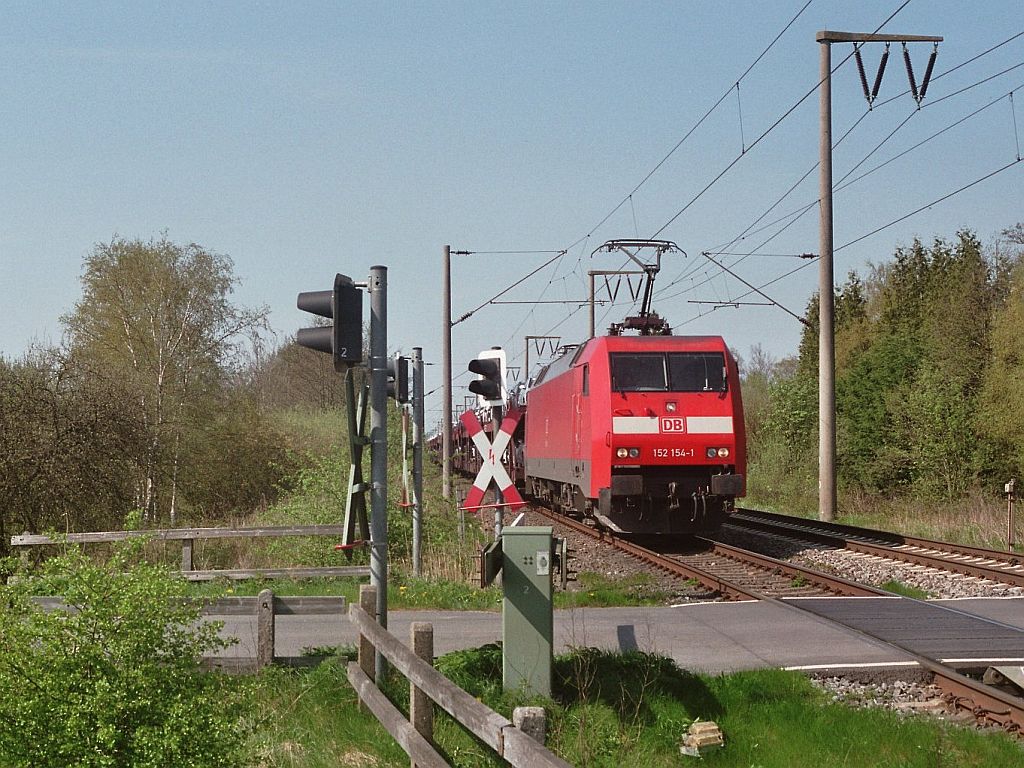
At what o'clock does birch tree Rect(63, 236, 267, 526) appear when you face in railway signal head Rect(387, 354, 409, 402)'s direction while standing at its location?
The birch tree is roughly at 1 o'clock from the railway signal head.

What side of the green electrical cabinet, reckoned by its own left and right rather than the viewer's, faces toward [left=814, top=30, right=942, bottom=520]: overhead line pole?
back

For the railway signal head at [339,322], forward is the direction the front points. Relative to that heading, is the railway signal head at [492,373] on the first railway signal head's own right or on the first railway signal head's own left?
on the first railway signal head's own right

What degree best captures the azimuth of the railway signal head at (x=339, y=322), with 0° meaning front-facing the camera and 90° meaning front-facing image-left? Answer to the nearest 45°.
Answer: approximately 90°

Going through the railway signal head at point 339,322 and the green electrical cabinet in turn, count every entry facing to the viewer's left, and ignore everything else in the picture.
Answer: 1

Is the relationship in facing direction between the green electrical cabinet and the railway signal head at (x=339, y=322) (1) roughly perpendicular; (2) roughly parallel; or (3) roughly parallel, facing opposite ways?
roughly perpendicular

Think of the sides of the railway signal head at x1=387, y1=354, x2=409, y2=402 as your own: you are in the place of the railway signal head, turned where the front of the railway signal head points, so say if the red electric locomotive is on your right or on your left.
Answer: on your right

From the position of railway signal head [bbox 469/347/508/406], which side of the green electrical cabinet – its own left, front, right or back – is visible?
back

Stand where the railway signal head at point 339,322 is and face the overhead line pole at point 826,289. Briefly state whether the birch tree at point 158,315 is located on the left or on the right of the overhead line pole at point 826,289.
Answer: left
